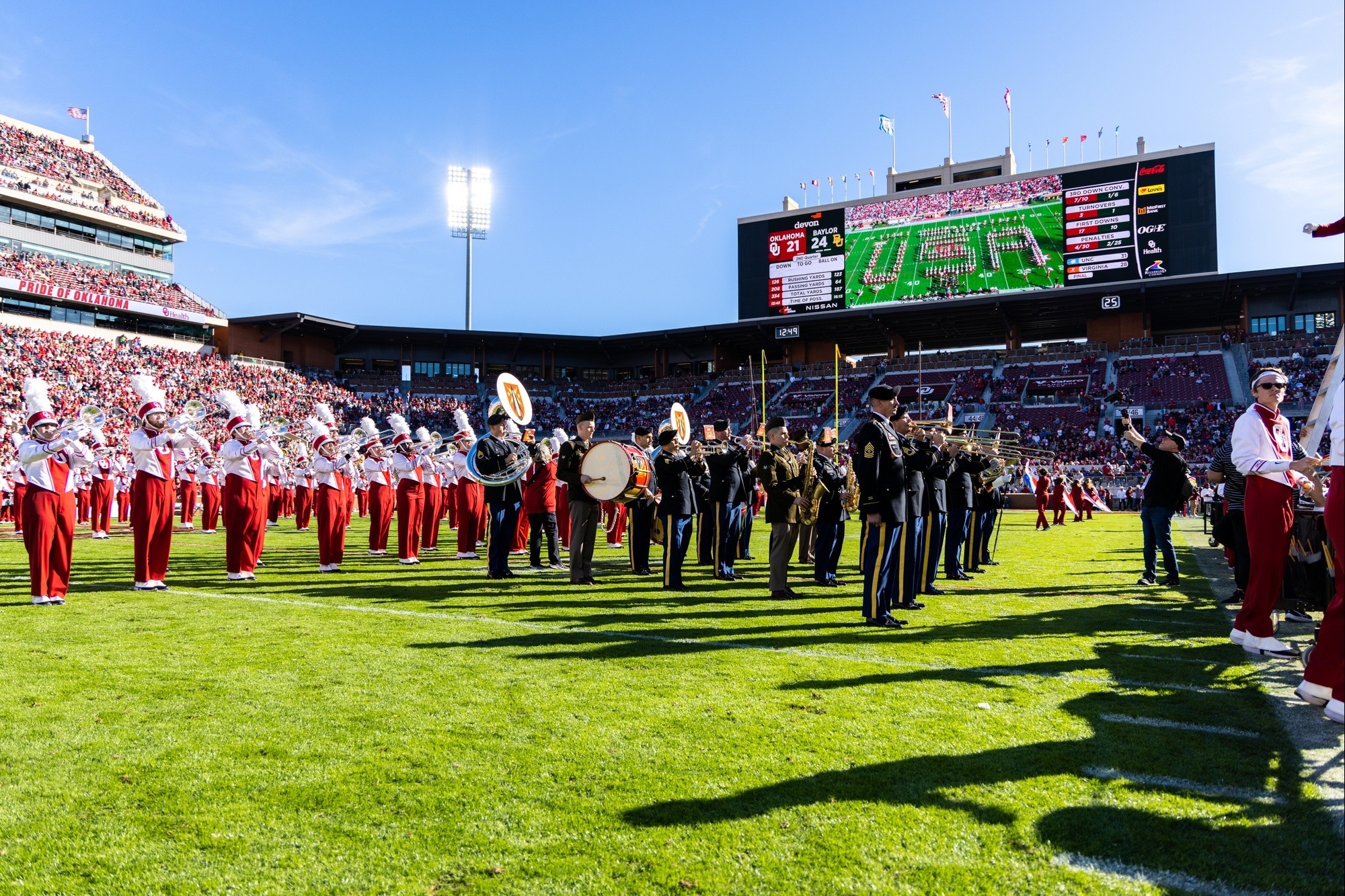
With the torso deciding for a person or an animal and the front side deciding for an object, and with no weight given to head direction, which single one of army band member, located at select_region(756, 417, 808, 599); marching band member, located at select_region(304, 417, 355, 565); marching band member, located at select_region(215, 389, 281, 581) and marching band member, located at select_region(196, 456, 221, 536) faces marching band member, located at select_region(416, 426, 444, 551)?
marching band member, located at select_region(196, 456, 221, 536)

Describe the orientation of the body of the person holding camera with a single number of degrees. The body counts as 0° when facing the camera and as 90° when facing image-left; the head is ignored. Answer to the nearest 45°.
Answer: approximately 90°

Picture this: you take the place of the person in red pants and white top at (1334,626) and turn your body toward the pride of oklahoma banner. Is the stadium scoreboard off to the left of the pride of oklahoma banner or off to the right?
right

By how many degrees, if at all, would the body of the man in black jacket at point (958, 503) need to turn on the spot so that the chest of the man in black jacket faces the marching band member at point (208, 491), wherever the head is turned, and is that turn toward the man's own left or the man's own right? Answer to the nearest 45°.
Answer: approximately 180°

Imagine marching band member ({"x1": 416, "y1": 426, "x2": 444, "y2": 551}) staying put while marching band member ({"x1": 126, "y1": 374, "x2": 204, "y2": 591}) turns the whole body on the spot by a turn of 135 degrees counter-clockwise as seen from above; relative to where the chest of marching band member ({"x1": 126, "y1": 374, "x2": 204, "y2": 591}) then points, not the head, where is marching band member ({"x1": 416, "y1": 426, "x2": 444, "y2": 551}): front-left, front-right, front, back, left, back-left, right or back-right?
front-right

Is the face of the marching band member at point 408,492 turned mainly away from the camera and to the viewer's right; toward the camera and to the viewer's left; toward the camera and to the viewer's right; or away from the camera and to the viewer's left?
toward the camera and to the viewer's right
